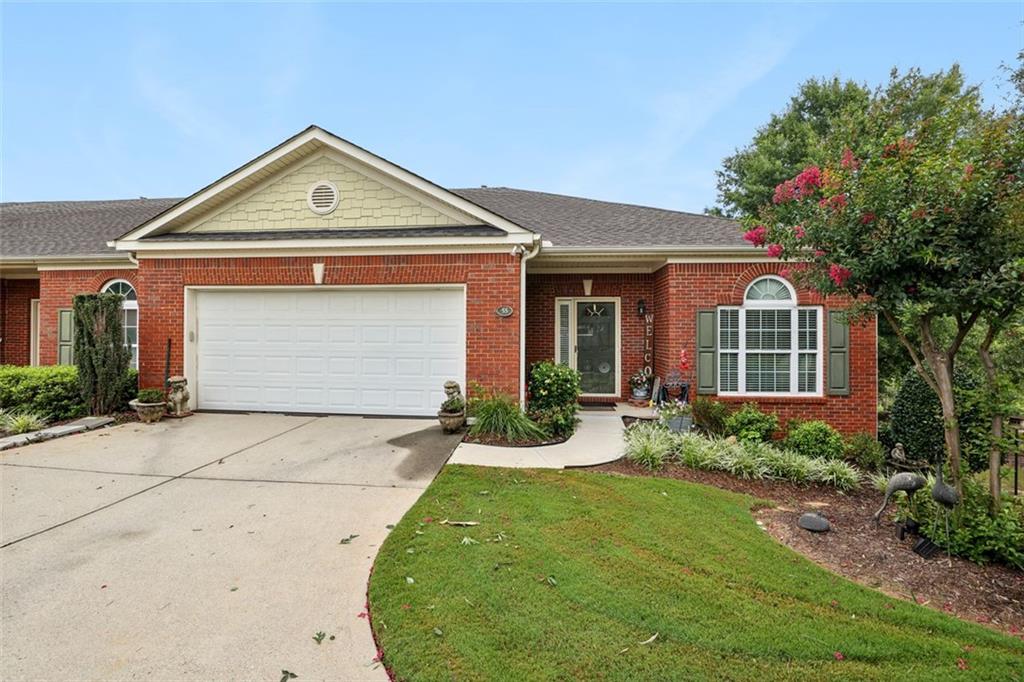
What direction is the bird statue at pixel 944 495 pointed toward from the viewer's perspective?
to the viewer's left

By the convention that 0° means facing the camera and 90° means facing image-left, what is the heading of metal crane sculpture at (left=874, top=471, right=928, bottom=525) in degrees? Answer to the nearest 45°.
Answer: approximately 90°

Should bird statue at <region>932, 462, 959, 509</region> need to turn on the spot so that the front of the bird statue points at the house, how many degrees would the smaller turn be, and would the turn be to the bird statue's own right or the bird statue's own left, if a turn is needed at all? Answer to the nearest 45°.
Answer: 0° — it already faces it

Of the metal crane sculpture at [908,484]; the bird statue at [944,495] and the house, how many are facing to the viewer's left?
2

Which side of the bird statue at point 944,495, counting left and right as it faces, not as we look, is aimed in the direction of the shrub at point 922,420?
right

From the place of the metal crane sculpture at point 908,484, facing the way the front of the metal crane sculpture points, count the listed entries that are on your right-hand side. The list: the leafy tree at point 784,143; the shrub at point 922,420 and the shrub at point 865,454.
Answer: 3

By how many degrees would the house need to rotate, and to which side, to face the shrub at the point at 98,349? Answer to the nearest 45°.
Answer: approximately 90° to its right
